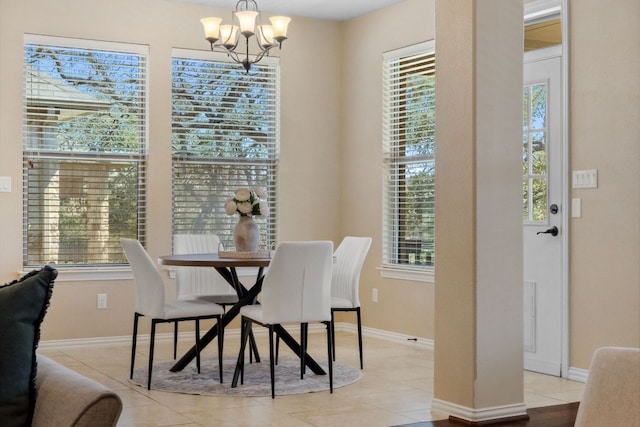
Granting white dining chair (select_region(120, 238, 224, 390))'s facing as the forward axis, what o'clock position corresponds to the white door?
The white door is roughly at 12 o'clock from the white dining chair.

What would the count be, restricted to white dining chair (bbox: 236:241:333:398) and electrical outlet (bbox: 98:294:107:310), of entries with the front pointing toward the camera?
1

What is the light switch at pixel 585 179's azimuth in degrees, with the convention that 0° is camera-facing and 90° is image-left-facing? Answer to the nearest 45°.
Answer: approximately 45°

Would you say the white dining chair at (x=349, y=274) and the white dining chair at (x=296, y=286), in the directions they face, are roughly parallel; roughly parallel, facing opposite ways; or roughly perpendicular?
roughly perpendicular

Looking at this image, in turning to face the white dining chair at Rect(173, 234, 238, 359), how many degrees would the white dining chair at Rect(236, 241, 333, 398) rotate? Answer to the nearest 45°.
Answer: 0° — it already faces it

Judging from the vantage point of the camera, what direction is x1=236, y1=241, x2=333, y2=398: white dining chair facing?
facing away from the viewer and to the left of the viewer

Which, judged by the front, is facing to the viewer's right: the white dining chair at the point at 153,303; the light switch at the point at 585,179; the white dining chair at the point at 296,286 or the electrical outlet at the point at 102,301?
the white dining chair at the point at 153,303

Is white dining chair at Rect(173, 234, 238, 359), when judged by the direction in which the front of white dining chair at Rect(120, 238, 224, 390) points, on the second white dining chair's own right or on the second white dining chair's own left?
on the second white dining chair's own left

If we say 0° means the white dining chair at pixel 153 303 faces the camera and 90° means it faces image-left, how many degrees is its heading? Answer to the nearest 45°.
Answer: approximately 270°
